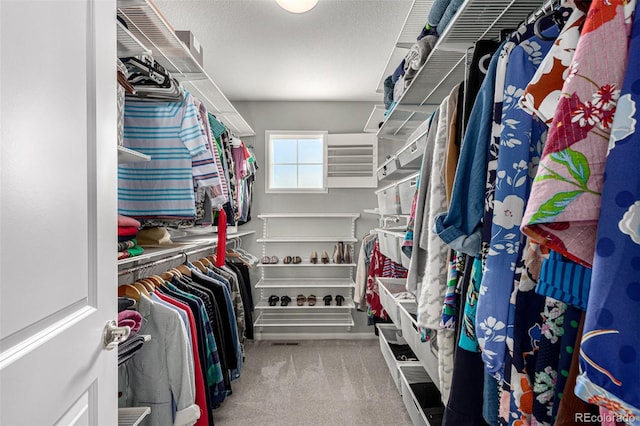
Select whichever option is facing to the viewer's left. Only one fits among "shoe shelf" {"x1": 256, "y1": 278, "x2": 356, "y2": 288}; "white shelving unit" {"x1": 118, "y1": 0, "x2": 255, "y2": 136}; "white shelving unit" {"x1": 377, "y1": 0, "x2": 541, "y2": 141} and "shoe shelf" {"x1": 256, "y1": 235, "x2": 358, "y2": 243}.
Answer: "white shelving unit" {"x1": 377, "y1": 0, "x2": 541, "y2": 141}

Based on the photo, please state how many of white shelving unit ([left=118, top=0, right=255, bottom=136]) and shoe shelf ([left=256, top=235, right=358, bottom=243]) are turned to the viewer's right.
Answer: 1

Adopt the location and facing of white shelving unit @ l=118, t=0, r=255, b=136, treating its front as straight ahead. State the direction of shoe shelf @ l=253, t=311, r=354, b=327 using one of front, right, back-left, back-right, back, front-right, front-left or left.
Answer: front-left

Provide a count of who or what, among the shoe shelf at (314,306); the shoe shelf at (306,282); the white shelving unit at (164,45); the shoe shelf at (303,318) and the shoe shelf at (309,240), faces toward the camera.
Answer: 4

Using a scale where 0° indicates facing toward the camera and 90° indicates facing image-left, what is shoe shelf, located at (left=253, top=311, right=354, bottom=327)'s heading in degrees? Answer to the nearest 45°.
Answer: approximately 0°

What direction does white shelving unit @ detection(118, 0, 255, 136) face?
to the viewer's right

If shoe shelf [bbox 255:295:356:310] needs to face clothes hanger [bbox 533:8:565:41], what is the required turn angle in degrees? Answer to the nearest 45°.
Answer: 0° — it already faces it

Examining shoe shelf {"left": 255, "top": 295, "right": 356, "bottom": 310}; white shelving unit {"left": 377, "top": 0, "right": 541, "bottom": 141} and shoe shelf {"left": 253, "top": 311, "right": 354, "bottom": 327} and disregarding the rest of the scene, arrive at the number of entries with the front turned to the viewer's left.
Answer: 1

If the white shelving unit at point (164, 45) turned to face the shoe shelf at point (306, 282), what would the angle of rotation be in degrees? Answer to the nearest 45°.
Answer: approximately 45° to its left

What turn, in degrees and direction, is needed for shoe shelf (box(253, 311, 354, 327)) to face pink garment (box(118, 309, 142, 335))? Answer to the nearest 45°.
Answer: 0° — it already faces it

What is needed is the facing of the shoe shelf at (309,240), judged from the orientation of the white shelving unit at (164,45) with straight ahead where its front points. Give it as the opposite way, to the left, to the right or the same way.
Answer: to the right

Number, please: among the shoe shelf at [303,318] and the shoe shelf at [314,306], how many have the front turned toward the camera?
2

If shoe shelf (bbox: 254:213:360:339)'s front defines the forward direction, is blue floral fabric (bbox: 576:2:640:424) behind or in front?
in front

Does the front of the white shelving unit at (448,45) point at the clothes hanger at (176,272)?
yes
